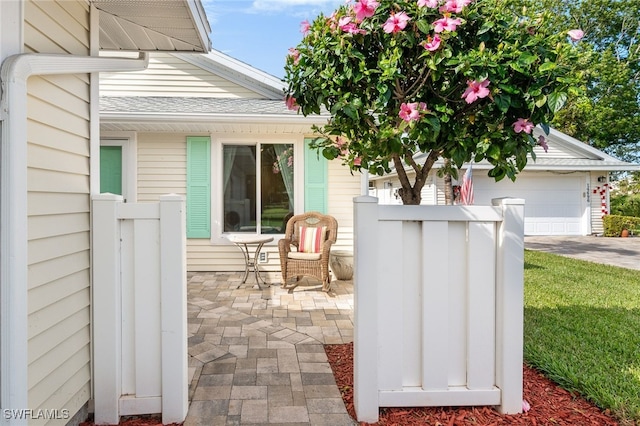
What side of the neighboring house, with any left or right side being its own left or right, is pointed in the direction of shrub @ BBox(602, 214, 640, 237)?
left

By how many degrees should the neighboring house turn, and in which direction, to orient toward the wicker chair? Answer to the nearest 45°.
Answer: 0° — it already faces it

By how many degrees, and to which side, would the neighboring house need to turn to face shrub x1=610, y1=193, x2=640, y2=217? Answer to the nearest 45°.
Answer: approximately 135° to its left

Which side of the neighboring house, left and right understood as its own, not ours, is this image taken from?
front

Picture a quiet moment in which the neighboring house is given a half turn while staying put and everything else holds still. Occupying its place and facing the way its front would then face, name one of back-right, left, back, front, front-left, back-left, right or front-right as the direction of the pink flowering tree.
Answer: back

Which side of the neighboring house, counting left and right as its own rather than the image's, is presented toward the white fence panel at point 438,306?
front

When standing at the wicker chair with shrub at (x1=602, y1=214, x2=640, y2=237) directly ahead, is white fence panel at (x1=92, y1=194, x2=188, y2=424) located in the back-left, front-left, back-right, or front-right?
back-right

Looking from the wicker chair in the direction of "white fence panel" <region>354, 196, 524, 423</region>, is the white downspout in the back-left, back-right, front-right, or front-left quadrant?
front-right

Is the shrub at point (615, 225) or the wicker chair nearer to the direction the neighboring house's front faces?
the wicker chair
